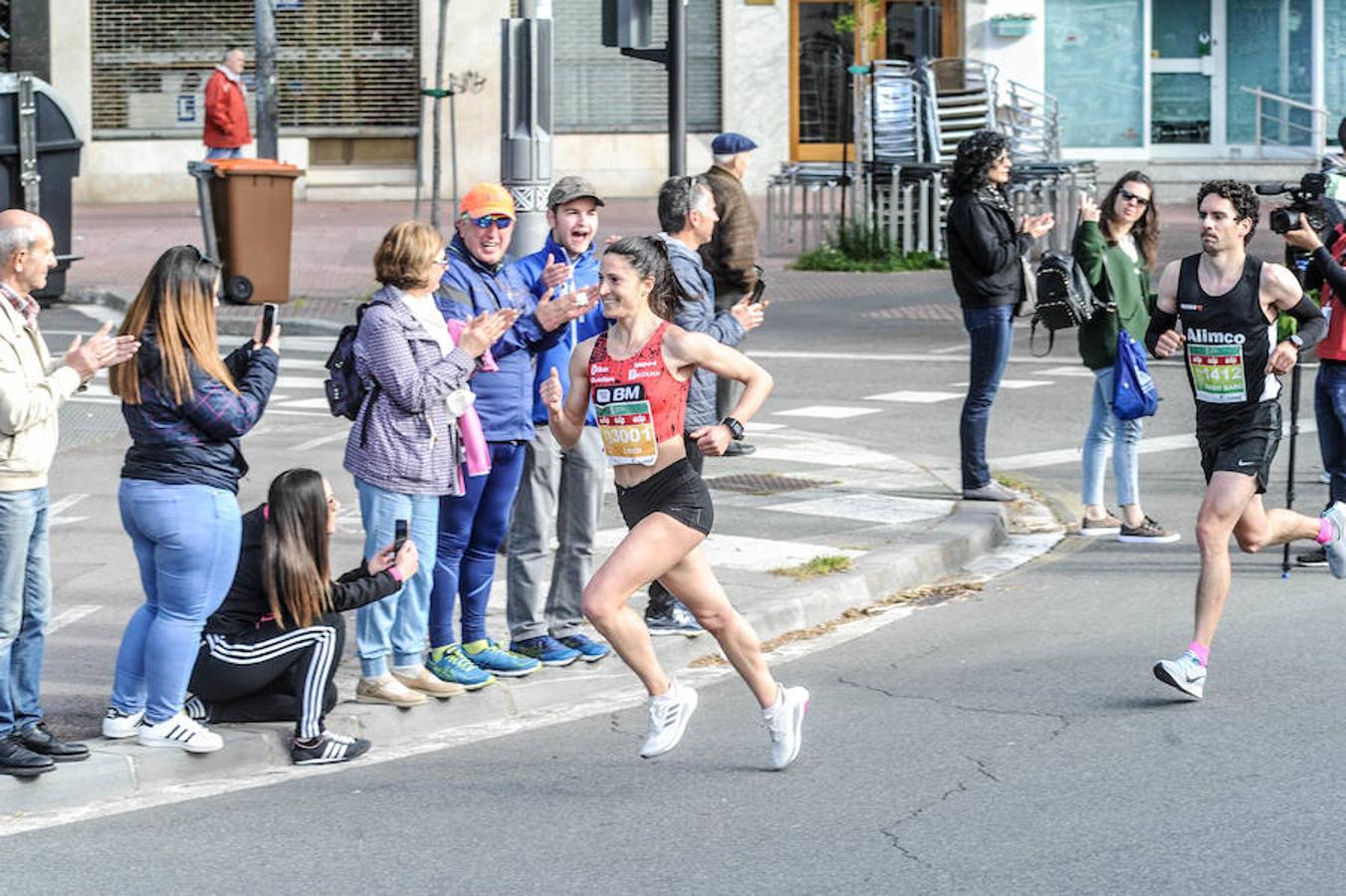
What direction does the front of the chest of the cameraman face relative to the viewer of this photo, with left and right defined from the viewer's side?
facing to the left of the viewer

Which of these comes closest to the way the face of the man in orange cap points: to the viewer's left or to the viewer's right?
to the viewer's right

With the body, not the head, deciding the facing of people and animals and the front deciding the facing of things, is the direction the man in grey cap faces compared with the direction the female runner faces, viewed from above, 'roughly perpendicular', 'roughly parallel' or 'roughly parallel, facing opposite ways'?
roughly perpendicular

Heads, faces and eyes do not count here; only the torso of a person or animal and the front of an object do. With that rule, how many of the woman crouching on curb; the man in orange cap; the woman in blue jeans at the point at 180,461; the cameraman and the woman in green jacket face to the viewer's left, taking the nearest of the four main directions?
1

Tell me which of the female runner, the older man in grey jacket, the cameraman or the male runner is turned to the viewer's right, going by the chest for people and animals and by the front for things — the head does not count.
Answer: the older man in grey jacket

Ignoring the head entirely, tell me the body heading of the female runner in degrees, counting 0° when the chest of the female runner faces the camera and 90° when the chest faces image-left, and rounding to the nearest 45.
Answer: approximately 45°

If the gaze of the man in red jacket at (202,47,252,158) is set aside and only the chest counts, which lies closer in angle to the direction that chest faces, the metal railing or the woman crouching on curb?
the metal railing

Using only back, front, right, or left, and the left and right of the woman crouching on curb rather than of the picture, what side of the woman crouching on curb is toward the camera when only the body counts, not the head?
right
